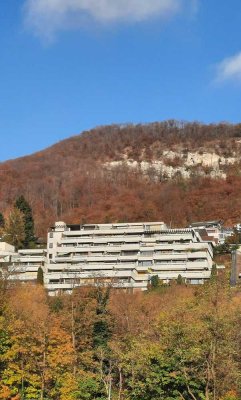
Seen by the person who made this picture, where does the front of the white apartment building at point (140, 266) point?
facing the viewer

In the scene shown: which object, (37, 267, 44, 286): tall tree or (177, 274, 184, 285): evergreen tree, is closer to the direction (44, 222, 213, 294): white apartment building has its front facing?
the evergreen tree

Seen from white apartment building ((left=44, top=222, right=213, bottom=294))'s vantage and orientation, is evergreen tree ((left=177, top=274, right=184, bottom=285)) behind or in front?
in front

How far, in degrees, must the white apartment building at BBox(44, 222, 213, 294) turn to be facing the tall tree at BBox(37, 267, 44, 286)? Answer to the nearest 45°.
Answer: approximately 90° to its right

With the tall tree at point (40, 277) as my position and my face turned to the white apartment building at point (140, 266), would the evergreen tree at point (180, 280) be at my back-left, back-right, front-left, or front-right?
front-right
